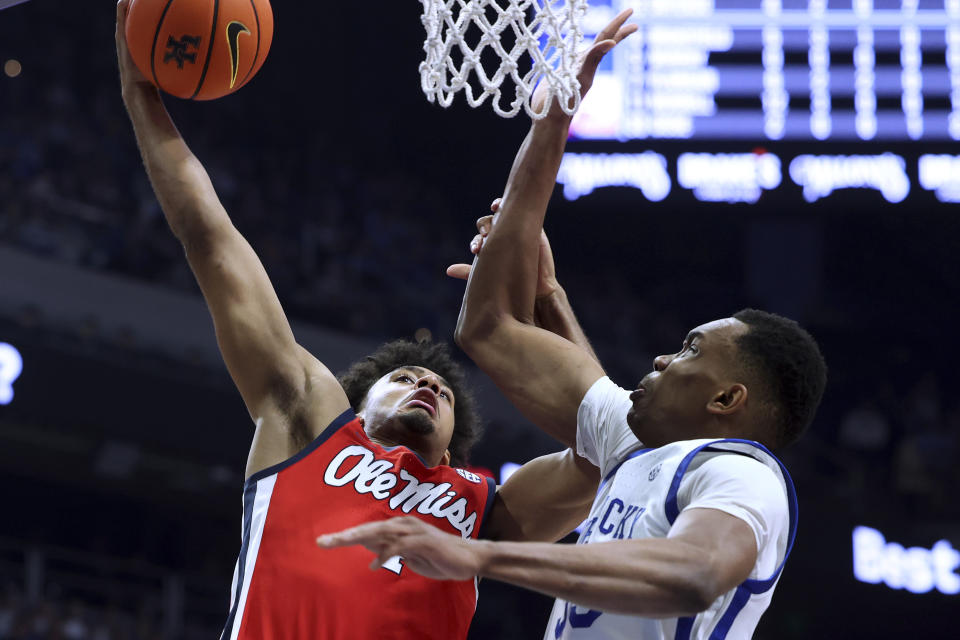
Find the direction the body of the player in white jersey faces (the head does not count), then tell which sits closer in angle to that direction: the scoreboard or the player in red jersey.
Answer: the player in red jersey

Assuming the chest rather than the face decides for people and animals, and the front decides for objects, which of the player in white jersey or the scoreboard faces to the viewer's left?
the player in white jersey

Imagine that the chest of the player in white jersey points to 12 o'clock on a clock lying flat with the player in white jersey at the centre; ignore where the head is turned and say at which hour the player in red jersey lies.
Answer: The player in red jersey is roughly at 1 o'clock from the player in white jersey.

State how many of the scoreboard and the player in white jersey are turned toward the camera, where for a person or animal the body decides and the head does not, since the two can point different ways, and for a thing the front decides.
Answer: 1

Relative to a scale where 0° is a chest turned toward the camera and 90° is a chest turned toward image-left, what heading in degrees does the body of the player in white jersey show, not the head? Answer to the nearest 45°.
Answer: approximately 90°

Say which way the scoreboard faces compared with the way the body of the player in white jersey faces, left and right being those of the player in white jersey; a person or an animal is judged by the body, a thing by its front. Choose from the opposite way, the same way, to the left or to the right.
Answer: to the left

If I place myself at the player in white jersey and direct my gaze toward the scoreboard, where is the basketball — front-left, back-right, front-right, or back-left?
front-left

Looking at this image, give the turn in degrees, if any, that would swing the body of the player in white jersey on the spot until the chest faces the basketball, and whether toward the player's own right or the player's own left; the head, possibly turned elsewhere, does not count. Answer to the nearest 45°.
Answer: approximately 45° to the player's own right

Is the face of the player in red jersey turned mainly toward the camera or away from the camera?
toward the camera

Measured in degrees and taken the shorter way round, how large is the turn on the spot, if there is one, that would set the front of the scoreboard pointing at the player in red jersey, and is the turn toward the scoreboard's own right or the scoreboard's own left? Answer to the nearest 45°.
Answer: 0° — it already faces them

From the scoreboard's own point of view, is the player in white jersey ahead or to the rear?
ahead

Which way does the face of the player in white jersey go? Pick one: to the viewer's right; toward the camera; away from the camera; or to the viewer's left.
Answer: to the viewer's left

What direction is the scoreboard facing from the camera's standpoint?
toward the camera
